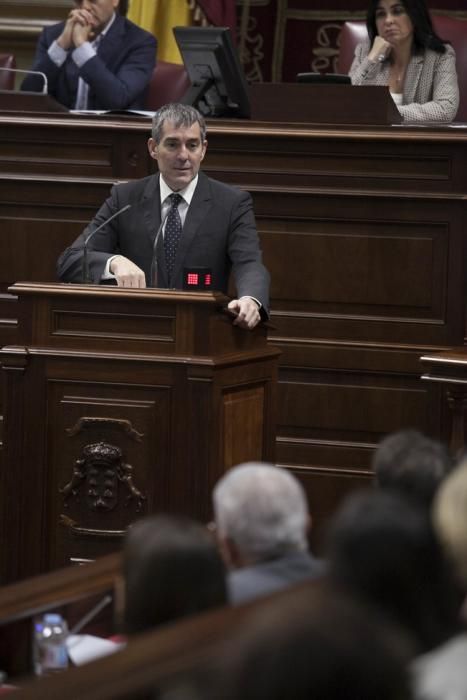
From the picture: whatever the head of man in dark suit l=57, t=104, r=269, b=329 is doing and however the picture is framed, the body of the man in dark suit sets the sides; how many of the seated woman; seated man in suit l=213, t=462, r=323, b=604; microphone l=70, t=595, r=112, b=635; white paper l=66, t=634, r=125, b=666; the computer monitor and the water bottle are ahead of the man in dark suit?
4

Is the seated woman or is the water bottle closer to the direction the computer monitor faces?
the seated woman

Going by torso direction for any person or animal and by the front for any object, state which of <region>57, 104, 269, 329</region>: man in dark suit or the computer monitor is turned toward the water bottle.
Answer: the man in dark suit

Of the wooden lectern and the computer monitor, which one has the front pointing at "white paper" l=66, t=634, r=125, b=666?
the wooden lectern

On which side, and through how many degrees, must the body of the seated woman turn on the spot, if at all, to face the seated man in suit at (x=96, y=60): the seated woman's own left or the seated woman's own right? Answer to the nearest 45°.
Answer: approximately 45° to the seated woman's own right

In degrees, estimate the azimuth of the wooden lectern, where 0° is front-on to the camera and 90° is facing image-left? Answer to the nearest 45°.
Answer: approximately 0°
